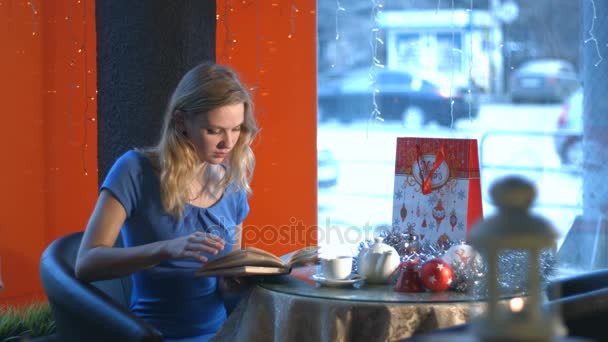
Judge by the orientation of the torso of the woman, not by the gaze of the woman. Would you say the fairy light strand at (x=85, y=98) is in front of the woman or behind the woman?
behind

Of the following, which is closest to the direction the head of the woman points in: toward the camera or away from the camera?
toward the camera

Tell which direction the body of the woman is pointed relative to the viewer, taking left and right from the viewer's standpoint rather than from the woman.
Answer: facing the viewer and to the right of the viewer

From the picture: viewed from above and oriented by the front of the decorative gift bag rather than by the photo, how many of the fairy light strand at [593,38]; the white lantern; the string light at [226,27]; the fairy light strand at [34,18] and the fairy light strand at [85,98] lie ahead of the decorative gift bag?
1

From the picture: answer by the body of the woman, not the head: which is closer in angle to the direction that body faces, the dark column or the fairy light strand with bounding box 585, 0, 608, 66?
the fairy light strand

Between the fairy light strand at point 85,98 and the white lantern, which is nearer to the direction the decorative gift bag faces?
the white lantern

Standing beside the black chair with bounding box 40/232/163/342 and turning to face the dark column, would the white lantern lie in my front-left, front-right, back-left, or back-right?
back-right

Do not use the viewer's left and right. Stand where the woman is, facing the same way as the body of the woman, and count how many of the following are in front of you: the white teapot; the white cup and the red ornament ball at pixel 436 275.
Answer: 3

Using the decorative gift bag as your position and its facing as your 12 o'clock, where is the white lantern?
The white lantern is roughly at 12 o'clock from the decorative gift bag.

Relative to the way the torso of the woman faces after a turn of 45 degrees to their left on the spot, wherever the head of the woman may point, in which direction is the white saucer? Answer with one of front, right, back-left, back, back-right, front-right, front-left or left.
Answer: front-right

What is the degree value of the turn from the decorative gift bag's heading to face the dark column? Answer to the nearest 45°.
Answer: approximately 135° to its right

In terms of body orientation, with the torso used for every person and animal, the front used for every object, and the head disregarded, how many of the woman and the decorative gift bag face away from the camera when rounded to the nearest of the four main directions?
0

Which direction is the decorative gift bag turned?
toward the camera
